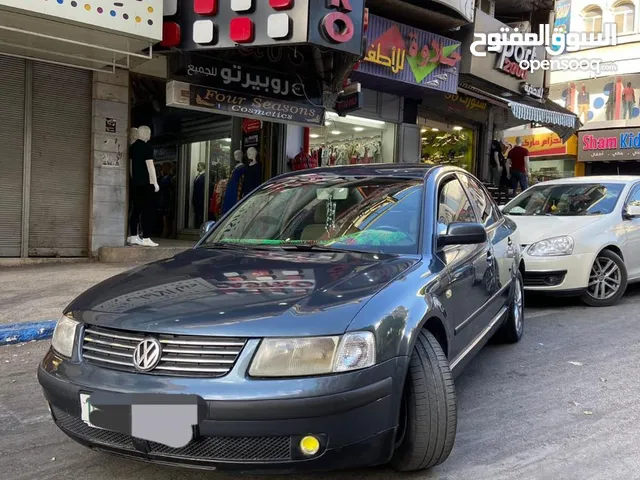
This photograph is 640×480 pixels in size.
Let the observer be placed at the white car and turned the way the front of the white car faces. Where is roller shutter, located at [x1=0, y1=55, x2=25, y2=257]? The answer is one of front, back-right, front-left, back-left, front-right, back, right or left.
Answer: front-right

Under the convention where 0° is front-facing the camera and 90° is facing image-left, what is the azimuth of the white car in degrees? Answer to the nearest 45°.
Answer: approximately 45°

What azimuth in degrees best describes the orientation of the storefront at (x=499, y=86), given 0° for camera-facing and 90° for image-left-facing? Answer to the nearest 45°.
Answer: approximately 315°

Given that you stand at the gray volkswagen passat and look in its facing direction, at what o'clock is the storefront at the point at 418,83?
The storefront is roughly at 5 o'clock from the gray volkswagen passat.

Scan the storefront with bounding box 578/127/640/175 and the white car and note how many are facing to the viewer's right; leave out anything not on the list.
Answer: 0

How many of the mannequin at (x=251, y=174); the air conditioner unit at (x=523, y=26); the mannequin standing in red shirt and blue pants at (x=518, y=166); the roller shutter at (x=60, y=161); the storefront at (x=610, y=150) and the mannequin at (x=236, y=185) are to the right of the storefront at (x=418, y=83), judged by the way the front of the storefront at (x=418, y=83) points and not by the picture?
3

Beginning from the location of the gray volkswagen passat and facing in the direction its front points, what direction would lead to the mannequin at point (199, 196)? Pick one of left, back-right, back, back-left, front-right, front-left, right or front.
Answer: back-right

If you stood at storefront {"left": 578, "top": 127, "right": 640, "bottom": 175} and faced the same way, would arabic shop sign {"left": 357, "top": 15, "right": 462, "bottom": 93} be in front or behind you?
in front

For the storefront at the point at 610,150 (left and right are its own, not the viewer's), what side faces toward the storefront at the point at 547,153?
right

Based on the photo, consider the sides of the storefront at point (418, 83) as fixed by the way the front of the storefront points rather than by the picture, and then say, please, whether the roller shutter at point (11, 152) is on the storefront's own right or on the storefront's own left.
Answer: on the storefront's own right

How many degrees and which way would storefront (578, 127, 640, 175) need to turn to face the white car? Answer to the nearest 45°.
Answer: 0° — it already faces it

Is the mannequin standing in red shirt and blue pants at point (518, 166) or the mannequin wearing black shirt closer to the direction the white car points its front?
the mannequin wearing black shirt

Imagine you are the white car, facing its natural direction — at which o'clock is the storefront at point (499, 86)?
The storefront is roughly at 4 o'clock from the white car.
